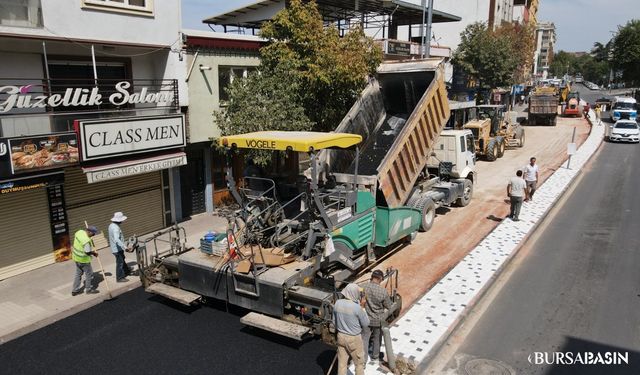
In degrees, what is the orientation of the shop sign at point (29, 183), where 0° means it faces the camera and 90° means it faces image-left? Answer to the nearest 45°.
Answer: approximately 315°

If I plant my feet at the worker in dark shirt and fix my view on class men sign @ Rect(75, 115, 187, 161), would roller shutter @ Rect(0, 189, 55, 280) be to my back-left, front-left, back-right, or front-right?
front-left

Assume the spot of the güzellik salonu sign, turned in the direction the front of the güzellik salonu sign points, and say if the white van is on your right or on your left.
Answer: on your left

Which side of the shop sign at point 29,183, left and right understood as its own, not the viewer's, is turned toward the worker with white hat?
front

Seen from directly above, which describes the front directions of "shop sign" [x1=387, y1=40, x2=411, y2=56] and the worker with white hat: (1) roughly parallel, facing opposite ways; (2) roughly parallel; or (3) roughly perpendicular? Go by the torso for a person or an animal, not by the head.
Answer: roughly perpendicular

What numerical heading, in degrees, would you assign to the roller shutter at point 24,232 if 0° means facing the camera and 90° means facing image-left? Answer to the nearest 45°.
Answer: approximately 315°

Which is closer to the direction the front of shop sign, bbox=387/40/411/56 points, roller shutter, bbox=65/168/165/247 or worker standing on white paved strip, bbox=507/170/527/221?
the worker standing on white paved strip

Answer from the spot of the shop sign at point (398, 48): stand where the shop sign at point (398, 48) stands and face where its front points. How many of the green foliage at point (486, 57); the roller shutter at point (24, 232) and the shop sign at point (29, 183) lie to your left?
1

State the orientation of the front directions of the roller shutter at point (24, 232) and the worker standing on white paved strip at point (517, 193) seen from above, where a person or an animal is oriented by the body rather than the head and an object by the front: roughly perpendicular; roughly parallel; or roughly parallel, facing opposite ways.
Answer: roughly perpendicular

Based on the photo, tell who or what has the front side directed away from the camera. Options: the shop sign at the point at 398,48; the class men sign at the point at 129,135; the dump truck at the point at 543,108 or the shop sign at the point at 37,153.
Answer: the dump truck

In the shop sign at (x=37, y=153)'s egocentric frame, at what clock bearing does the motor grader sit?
The motor grader is roughly at 10 o'clock from the shop sign.

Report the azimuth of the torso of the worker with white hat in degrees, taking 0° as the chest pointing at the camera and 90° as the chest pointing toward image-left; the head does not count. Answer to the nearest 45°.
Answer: approximately 270°

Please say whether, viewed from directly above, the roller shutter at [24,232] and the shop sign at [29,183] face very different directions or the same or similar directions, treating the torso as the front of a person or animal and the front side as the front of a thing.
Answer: same or similar directions

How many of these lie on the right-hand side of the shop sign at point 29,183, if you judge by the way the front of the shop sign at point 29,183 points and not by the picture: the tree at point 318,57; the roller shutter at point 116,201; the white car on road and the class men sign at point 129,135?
0

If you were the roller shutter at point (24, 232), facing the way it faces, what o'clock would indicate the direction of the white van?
The white van is roughly at 10 o'clock from the roller shutter.
